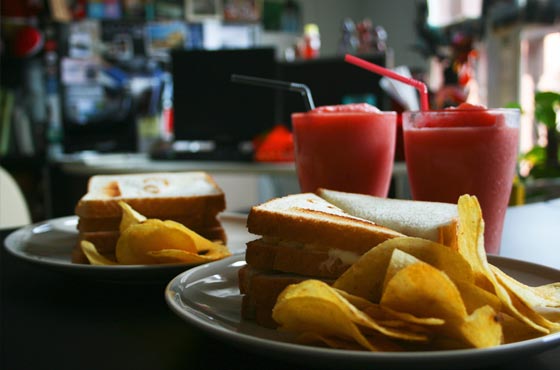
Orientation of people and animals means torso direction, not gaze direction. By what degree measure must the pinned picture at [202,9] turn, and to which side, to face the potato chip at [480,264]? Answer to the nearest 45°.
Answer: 0° — it already faces it

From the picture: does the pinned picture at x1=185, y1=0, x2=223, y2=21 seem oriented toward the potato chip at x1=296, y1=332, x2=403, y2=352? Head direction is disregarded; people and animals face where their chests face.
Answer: yes

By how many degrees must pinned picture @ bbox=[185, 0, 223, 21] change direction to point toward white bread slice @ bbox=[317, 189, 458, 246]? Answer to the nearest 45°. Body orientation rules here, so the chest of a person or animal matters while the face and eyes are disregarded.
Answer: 0° — it already faces it

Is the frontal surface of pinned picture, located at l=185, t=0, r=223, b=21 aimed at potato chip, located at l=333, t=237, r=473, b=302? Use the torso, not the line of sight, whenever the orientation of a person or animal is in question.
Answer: yes

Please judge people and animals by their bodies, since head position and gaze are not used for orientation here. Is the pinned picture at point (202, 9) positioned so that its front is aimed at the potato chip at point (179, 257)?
yes

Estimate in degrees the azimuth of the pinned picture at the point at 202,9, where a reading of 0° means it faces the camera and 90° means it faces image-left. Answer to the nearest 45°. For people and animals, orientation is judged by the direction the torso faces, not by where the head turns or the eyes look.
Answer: approximately 0°

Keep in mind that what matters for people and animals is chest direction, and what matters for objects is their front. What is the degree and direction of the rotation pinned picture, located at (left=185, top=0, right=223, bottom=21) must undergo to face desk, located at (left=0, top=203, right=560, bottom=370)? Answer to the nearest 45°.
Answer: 0° — it already faces it

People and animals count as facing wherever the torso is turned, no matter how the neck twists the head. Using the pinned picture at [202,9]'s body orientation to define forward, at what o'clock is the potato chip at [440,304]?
The potato chip is roughly at 12 o'clock from the pinned picture.

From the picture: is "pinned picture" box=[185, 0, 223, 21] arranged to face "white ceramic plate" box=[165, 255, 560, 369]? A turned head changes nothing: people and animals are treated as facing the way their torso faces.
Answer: yes

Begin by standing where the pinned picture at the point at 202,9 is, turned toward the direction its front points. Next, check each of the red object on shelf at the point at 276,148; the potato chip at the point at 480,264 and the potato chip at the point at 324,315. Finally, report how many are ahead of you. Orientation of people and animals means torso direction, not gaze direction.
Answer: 3

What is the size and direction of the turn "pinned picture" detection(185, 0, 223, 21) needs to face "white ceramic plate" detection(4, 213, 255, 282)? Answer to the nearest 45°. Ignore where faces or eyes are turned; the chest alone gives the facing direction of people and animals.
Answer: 0° — it already faces it

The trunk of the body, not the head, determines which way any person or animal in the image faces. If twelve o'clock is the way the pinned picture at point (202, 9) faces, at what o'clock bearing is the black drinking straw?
The black drinking straw is roughly at 12 o'clock from the pinned picture.
